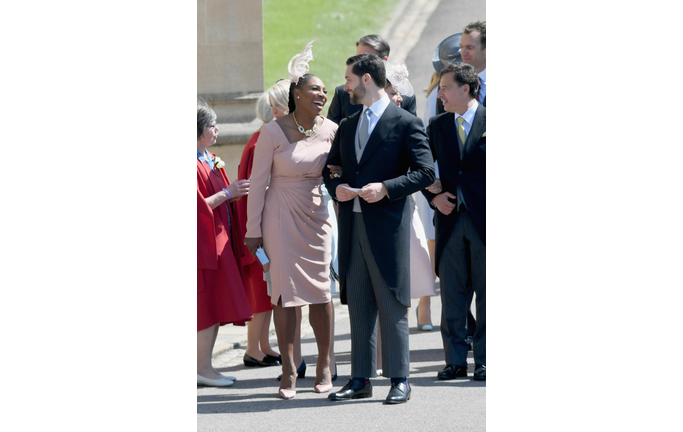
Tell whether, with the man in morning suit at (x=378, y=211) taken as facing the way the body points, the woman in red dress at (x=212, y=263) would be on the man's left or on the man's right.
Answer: on the man's right

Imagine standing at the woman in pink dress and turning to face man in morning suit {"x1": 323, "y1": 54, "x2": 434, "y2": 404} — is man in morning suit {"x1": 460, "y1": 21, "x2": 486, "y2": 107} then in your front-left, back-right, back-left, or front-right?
front-left

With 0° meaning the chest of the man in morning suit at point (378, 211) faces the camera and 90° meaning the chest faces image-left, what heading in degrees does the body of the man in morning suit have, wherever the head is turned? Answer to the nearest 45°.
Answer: approximately 45°

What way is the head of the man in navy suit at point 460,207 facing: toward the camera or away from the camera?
toward the camera

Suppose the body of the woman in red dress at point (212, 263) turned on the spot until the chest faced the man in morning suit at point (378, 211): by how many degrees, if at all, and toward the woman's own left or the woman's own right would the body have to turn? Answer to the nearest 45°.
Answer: approximately 45° to the woman's own right

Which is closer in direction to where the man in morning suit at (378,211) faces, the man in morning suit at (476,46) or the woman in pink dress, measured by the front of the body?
the woman in pink dress

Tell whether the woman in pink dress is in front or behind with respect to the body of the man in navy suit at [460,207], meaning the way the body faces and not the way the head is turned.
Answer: in front

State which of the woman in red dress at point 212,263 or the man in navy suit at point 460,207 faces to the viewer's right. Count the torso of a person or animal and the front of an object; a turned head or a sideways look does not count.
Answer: the woman in red dress

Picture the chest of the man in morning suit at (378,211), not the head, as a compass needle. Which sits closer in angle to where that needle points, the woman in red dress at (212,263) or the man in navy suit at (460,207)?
the woman in red dress

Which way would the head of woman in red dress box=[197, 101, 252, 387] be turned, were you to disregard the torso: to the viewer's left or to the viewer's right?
to the viewer's right

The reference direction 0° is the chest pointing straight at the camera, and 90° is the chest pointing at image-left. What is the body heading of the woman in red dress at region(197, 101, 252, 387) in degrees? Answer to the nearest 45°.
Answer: approximately 270°

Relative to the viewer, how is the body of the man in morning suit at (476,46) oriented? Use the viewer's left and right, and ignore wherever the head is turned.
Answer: facing the viewer and to the left of the viewer

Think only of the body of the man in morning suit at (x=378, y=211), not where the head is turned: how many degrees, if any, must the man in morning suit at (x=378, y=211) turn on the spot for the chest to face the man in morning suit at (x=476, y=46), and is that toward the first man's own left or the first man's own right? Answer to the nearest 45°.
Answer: approximately 180°

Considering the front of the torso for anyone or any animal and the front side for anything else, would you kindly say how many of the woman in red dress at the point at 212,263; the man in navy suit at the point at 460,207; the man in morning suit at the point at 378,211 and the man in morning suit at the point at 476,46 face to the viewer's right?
1

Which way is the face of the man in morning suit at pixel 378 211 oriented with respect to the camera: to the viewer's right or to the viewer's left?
to the viewer's left
